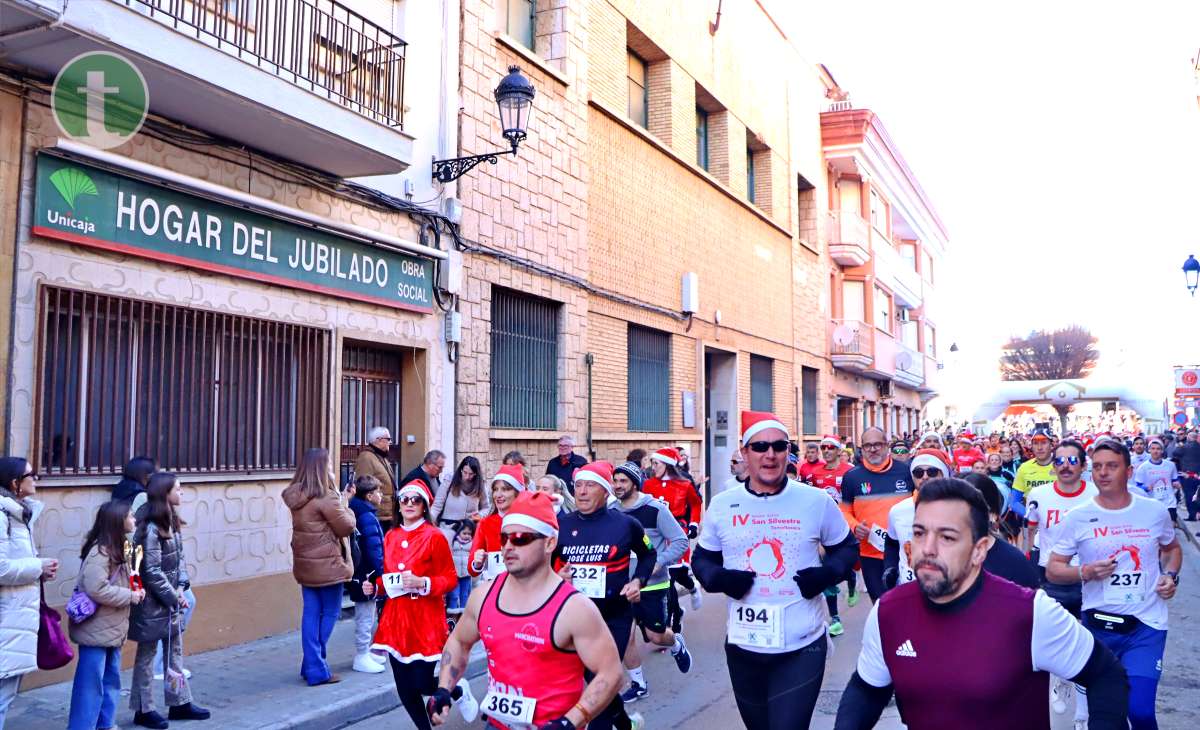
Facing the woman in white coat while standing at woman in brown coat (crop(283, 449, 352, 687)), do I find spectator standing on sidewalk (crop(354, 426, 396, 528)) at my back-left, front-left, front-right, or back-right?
back-right

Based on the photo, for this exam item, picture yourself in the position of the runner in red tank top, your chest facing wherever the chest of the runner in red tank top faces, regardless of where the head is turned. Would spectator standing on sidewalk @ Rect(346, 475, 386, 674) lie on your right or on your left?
on your right

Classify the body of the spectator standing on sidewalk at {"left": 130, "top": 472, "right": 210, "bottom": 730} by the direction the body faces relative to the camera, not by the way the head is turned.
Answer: to the viewer's right

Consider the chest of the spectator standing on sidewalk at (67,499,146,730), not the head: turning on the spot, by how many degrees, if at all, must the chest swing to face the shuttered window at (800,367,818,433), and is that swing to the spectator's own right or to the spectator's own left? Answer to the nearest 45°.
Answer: approximately 45° to the spectator's own left

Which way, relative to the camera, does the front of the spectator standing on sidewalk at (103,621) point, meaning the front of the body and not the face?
to the viewer's right

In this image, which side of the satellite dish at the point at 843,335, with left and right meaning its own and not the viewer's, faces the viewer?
front

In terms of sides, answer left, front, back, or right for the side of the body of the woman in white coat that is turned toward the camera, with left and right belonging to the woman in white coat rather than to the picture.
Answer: right

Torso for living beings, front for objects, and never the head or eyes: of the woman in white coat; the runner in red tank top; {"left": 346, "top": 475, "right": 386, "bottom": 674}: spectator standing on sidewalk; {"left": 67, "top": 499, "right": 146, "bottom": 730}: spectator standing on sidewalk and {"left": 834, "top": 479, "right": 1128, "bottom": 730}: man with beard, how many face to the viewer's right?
3

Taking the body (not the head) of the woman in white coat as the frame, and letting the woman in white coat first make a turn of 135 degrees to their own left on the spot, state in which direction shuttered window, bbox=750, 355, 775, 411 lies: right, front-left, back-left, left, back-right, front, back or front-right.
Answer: right

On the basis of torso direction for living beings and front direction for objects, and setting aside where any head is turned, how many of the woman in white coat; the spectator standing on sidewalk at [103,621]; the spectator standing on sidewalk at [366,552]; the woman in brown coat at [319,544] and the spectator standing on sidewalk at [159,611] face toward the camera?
0

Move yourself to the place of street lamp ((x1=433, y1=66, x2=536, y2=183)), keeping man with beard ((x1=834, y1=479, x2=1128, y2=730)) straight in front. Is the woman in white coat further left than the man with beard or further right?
right

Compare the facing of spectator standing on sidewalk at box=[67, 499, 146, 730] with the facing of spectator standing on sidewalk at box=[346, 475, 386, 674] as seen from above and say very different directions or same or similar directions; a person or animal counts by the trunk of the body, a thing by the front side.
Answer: same or similar directions

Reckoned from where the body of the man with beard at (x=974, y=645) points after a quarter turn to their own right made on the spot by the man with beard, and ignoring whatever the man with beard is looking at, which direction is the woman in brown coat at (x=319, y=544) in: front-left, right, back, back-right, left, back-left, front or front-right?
front

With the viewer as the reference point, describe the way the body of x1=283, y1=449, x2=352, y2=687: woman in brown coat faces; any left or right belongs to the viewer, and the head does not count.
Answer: facing away from the viewer and to the right of the viewer
